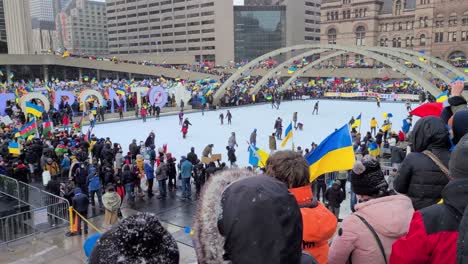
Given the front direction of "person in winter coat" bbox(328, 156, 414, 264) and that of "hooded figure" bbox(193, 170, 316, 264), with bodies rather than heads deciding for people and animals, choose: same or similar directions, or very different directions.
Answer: same or similar directions

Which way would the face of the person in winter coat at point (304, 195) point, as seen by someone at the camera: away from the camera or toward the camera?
away from the camera

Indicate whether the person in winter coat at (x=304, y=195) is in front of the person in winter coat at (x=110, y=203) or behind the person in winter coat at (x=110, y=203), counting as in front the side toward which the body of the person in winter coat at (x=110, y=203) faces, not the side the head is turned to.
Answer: behind

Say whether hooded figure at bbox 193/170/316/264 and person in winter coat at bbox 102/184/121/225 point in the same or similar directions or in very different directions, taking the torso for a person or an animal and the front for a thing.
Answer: same or similar directions

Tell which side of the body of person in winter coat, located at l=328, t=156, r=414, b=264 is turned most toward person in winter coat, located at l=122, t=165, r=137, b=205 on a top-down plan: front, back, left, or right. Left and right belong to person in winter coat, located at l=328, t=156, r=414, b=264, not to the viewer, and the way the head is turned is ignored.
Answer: front

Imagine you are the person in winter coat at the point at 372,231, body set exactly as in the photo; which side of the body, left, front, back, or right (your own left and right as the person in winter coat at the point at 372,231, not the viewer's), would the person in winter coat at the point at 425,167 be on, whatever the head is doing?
right

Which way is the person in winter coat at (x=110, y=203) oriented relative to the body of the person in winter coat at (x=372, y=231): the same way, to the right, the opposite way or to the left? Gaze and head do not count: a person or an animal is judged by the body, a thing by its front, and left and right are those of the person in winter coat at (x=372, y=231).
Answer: the same way

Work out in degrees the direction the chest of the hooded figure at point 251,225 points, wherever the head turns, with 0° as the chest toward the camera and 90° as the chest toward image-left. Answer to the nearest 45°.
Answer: approximately 135°

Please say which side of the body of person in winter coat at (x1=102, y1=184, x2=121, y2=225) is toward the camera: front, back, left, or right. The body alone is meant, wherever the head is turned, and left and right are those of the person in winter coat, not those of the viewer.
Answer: back

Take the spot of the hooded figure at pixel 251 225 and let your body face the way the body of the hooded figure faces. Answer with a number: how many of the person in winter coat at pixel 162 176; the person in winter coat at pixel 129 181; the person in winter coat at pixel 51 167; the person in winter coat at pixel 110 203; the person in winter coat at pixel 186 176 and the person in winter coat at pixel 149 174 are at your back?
0

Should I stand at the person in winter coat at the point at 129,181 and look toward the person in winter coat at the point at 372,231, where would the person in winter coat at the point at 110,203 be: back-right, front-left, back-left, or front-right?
front-right

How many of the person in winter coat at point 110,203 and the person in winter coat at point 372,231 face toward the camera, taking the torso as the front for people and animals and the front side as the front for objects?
0

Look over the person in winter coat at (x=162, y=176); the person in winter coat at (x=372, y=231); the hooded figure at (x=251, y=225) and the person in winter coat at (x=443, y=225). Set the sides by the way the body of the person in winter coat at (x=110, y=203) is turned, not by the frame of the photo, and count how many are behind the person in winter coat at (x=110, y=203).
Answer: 3

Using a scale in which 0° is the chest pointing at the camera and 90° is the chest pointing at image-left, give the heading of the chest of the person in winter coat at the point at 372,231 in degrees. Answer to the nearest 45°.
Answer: approximately 135°

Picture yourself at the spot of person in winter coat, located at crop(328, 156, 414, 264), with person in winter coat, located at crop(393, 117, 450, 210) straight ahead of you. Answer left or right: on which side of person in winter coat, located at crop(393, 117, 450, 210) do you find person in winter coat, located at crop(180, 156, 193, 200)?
left
